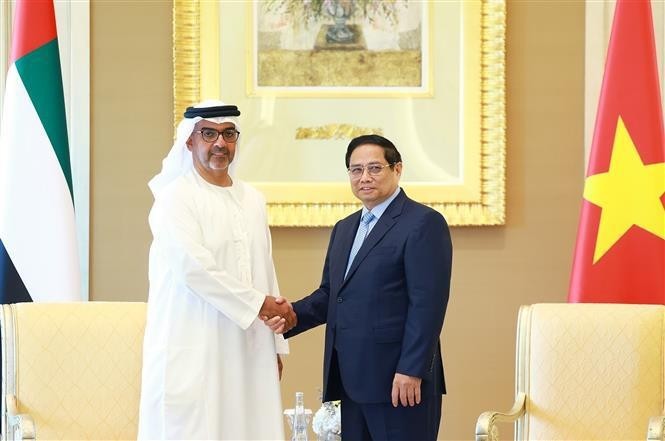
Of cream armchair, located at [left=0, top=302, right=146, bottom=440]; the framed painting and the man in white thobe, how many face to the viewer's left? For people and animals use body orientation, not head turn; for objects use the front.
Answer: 0

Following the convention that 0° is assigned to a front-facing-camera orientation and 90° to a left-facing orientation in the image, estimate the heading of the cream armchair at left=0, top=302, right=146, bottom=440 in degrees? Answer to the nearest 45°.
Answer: approximately 315°

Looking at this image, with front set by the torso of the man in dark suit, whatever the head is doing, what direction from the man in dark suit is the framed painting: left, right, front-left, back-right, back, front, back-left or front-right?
back-right

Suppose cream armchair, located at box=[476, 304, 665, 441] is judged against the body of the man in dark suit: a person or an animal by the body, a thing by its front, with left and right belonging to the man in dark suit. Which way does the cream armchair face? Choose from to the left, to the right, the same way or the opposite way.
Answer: the same way

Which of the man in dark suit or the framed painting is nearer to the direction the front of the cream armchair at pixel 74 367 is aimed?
the man in dark suit

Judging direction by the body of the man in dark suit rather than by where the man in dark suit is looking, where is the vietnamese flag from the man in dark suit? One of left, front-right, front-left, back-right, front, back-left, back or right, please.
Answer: back

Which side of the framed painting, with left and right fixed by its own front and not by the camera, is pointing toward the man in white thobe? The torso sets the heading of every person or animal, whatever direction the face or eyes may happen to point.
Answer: front

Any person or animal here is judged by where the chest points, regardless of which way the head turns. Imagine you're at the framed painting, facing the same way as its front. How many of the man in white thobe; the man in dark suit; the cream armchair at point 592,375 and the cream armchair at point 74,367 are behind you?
0

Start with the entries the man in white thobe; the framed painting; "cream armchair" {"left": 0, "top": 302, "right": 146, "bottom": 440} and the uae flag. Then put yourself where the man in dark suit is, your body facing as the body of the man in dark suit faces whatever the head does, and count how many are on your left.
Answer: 0

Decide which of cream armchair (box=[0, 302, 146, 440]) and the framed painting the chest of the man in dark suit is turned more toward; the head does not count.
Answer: the cream armchair

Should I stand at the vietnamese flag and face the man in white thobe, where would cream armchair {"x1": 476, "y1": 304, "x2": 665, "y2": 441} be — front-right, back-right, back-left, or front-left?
front-left

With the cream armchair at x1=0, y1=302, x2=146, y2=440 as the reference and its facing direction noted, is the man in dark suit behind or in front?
in front

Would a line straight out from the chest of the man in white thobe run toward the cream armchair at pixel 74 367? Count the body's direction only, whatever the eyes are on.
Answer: no

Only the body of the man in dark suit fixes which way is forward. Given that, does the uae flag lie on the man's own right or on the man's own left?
on the man's own right

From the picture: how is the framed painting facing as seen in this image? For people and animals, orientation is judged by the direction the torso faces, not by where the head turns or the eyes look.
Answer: toward the camera

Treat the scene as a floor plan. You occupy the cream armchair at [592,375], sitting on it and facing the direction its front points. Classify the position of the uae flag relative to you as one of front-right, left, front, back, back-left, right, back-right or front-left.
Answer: front-right
